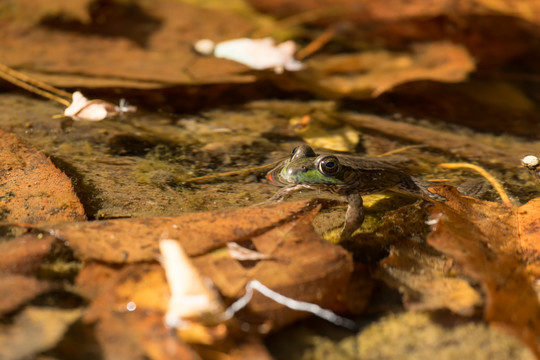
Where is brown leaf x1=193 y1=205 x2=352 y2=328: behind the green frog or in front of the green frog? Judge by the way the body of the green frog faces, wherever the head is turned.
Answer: in front

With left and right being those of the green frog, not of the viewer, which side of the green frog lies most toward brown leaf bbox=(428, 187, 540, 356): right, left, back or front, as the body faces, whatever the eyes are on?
left

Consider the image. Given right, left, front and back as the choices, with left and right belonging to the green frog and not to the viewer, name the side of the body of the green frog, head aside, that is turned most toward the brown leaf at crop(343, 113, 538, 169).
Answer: back

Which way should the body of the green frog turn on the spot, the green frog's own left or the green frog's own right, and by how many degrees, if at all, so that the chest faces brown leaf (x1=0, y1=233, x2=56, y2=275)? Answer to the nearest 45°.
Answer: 0° — it already faces it

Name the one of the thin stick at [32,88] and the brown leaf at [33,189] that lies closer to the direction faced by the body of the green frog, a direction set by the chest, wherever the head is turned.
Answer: the brown leaf

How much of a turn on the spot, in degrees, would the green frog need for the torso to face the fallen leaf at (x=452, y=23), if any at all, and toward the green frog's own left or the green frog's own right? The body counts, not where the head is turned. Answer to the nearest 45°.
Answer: approximately 135° to the green frog's own right

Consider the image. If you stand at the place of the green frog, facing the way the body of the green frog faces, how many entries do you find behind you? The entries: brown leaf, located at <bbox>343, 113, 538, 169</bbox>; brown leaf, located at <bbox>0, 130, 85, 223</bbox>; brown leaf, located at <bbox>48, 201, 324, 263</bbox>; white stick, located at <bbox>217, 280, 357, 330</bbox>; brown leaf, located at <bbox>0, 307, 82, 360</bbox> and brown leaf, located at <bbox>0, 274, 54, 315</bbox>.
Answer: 1

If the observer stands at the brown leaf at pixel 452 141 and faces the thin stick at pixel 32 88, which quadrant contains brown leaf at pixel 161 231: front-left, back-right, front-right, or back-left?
front-left

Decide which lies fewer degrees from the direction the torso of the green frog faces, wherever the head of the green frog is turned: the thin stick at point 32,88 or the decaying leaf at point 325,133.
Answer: the thin stick

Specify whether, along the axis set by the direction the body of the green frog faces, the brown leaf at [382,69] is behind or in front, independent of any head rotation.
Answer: behind

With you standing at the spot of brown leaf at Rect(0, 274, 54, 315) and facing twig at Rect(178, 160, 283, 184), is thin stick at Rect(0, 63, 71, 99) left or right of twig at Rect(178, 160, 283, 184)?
left

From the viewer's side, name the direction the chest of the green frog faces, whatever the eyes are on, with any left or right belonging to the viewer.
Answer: facing the viewer and to the left of the viewer

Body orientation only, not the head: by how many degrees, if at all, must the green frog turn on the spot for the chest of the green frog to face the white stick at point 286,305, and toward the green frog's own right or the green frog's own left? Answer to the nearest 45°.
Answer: approximately 45° to the green frog's own left

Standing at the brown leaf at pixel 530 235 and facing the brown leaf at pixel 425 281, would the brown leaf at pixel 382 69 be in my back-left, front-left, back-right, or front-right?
back-right
